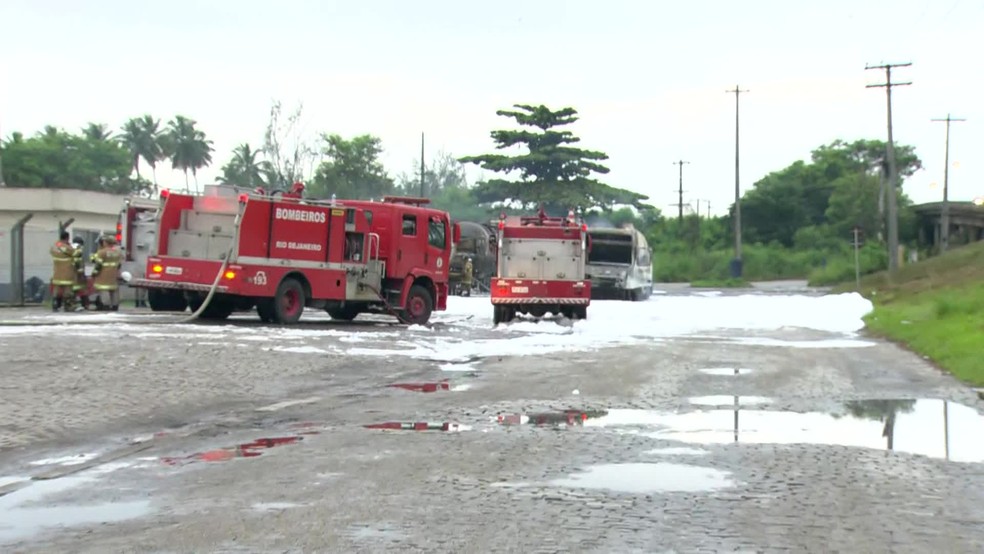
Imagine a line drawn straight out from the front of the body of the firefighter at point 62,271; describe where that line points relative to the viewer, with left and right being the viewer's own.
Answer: facing away from the viewer

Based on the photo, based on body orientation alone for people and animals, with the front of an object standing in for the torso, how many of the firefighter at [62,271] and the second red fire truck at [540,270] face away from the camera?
2

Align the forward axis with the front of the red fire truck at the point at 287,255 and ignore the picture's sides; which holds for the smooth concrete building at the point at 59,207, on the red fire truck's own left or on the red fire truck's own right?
on the red fire truck's own left

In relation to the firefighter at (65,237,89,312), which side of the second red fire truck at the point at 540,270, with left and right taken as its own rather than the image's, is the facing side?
left

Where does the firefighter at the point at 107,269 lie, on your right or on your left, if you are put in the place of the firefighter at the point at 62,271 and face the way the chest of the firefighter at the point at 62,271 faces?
on your right

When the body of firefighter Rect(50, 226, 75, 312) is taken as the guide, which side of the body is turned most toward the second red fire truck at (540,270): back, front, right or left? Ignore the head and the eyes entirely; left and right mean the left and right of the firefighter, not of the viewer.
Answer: right

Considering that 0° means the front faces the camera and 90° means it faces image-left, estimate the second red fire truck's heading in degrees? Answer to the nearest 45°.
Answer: approximately 180°

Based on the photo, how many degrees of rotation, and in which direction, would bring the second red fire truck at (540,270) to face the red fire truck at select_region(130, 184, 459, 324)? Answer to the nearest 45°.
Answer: approximately 135° to its left

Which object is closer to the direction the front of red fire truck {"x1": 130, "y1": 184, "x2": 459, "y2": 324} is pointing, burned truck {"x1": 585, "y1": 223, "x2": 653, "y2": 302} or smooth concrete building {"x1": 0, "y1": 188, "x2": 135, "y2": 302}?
the burned truck

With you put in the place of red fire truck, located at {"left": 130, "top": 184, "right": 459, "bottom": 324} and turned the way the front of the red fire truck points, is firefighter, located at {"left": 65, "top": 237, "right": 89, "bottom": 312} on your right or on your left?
on your left
